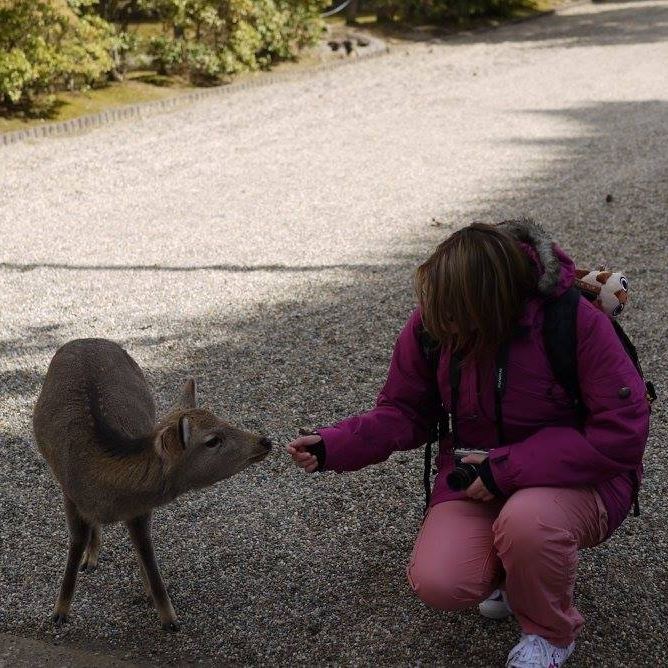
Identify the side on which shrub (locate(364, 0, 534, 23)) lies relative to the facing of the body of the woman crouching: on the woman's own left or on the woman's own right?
on the woman's own right

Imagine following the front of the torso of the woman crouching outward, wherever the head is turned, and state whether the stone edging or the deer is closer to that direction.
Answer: the deer

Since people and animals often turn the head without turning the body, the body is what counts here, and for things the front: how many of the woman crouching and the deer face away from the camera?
0

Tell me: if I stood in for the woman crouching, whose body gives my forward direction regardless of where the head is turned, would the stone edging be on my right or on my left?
on my right

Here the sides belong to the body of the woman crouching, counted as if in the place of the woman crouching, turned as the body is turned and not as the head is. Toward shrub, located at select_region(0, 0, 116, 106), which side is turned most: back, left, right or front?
right

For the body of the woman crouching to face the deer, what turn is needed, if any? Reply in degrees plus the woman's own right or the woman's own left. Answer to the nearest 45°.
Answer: approximately 45° to the woman's own right
